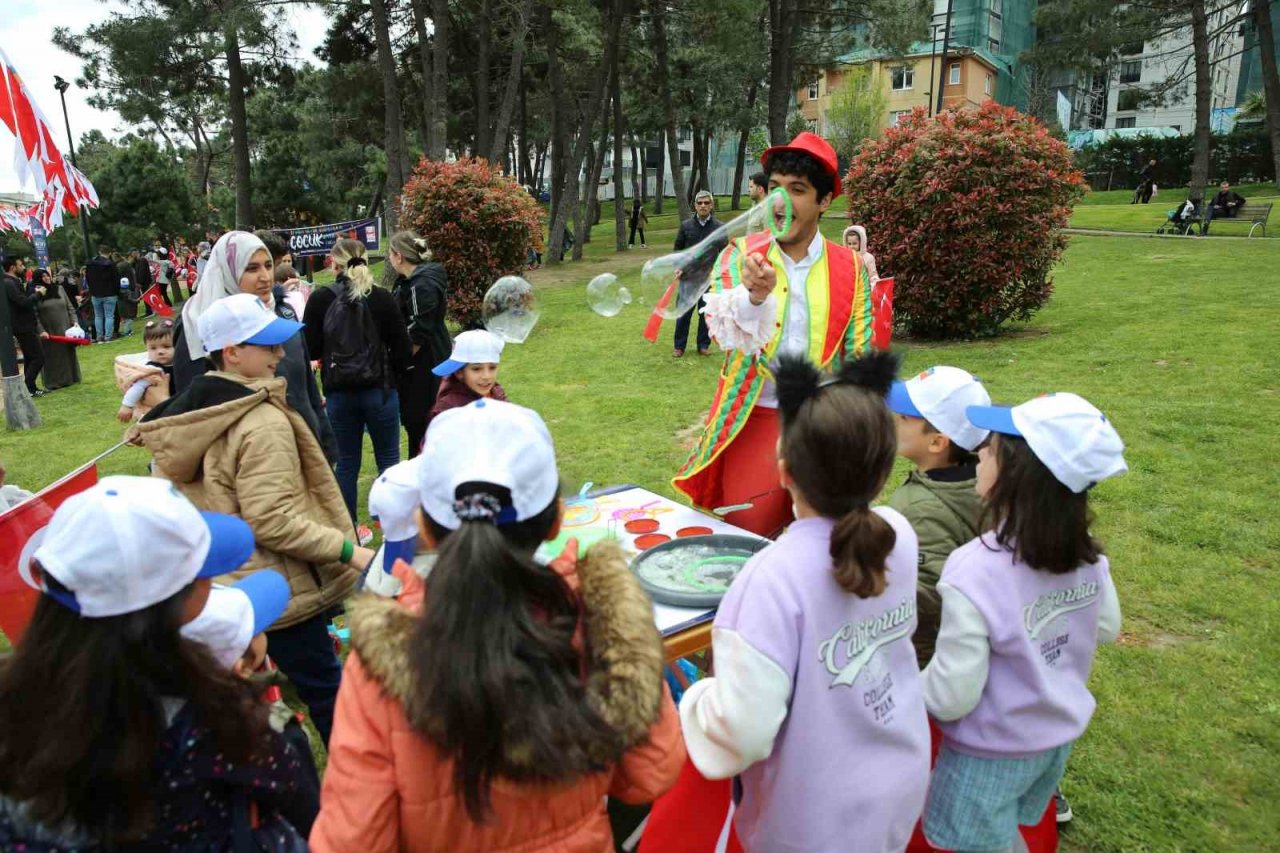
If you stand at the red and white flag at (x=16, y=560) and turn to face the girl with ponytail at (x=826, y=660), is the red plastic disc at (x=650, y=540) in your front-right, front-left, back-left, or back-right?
front-left

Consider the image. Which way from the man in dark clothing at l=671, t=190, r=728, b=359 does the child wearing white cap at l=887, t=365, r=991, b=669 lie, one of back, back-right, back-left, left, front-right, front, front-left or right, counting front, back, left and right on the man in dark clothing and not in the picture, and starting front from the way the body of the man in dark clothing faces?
front

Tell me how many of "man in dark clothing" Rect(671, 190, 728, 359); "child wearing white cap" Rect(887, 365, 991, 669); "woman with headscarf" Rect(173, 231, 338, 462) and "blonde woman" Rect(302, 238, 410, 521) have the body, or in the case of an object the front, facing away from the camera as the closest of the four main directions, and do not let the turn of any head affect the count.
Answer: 1

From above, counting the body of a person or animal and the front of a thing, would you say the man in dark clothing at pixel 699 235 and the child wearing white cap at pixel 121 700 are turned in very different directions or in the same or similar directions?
very different directions

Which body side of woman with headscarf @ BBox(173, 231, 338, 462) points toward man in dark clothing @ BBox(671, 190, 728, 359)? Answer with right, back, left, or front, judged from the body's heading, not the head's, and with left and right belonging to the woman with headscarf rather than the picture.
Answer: left

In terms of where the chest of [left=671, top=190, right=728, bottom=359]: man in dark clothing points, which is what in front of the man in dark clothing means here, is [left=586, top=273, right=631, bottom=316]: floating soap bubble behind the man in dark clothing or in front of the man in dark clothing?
in front

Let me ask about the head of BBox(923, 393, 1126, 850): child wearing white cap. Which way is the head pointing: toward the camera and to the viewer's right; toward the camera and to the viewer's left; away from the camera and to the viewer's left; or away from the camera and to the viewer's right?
away from the camera and to the viewer's left

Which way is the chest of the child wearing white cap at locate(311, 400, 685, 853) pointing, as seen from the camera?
away from the camera

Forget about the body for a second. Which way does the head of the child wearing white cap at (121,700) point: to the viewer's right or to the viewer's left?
to the viewer's right

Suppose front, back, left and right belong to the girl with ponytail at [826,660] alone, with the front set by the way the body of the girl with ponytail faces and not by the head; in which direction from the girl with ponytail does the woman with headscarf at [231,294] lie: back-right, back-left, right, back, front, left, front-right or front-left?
front

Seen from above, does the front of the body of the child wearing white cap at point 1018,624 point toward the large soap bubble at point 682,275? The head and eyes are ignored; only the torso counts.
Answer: yes

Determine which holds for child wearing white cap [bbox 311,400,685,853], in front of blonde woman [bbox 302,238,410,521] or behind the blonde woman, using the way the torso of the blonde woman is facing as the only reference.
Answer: behind

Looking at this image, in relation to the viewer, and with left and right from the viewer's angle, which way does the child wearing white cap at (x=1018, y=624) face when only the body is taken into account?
facing away from the viewer and to the left of the viewer

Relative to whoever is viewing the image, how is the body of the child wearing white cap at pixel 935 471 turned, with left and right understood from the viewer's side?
facing to the left of the viewer

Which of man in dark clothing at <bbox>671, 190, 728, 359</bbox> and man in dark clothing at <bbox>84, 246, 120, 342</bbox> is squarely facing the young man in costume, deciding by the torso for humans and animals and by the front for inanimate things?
man in dark clothing at <bbox>671, 190, 728, 359</bbox>

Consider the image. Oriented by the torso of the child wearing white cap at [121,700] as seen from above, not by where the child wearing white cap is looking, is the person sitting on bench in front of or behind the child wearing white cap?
in front
